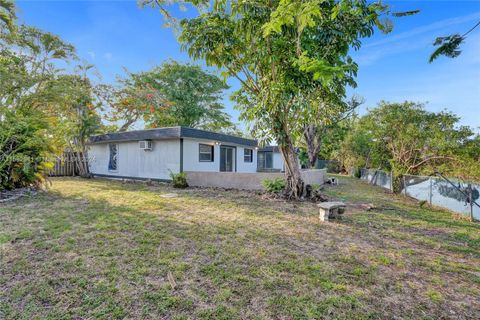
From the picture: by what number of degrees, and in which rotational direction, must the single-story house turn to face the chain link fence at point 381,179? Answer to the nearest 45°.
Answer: approximately 45° to its left

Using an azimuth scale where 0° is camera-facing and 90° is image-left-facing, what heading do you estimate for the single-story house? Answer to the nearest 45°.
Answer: approximately 315°

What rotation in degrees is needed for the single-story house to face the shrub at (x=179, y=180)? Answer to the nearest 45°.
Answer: approximately 45° to its right

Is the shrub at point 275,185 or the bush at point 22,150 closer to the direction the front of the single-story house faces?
the shrub

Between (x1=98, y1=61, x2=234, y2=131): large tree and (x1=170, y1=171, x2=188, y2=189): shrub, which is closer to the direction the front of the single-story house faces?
the shrub

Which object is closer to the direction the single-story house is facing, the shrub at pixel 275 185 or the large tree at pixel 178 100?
the shrub

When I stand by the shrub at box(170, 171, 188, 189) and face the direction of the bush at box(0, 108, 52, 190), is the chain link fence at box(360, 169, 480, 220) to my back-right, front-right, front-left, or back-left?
back-left

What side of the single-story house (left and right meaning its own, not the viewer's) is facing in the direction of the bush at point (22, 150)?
right
